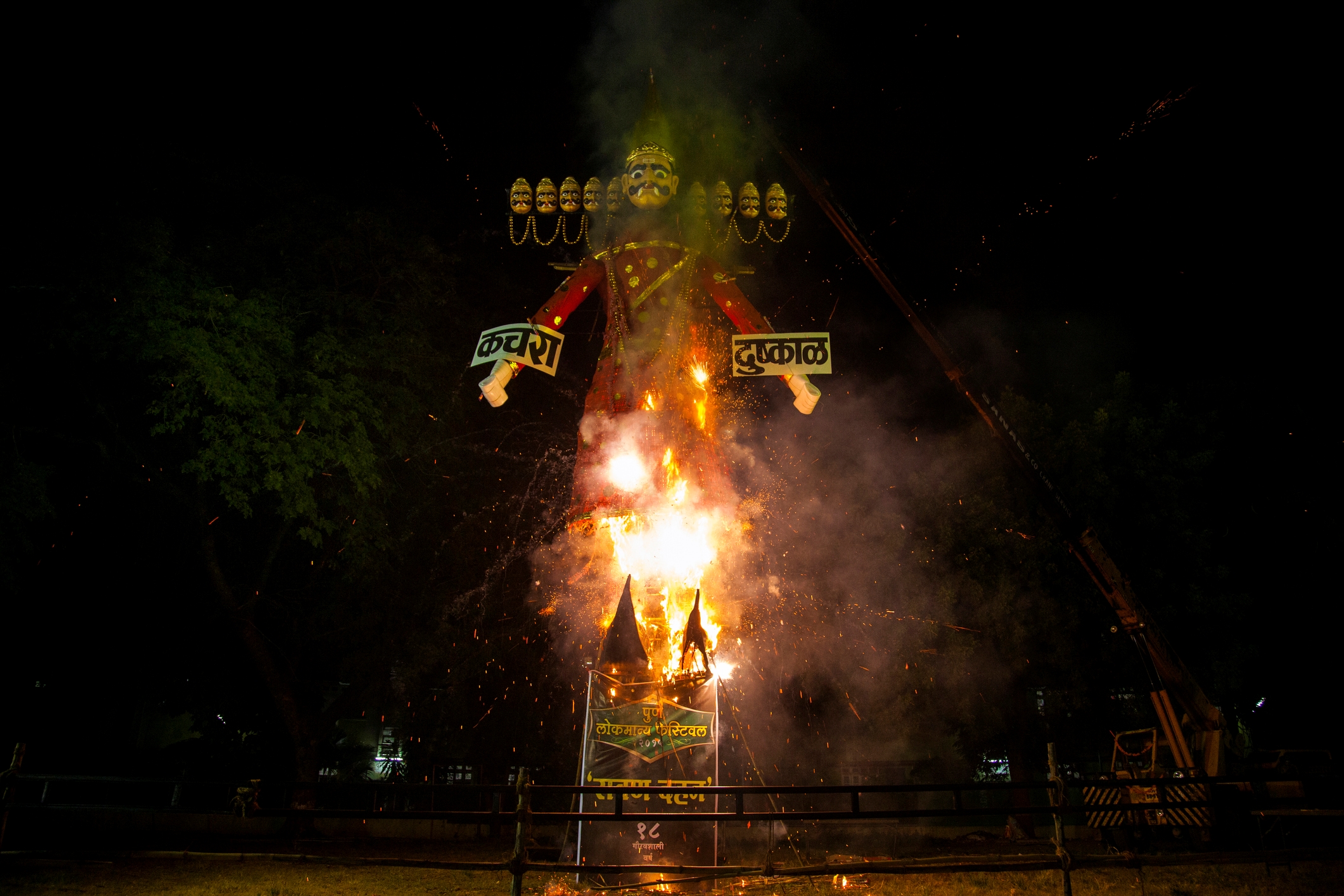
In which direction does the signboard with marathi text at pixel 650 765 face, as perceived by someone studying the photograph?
facing the viewer

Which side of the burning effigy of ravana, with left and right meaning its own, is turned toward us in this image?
front

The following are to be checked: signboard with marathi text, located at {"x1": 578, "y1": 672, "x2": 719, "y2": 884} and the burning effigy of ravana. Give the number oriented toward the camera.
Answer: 2

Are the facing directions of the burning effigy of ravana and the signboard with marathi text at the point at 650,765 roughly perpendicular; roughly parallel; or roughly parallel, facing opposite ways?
roughly parallel
